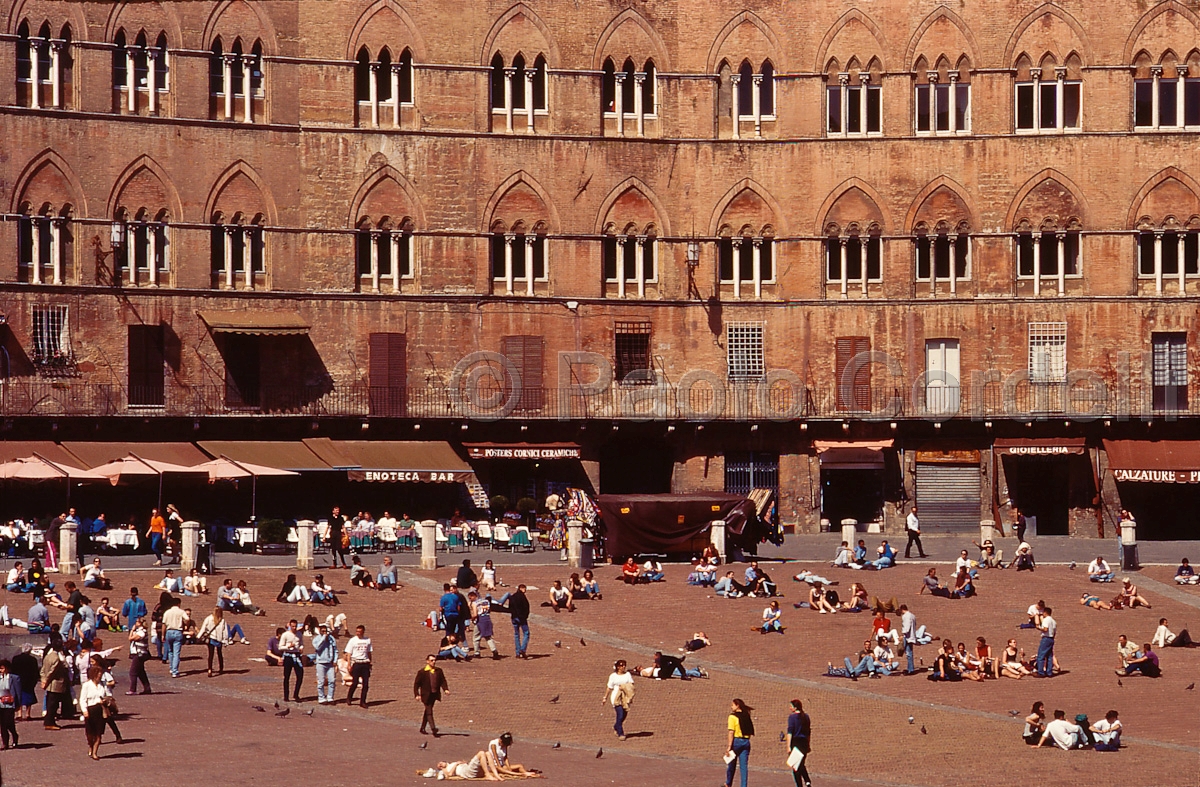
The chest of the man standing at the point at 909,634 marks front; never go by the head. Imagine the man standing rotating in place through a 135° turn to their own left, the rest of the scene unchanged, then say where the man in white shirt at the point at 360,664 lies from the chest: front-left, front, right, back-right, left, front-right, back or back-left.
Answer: right

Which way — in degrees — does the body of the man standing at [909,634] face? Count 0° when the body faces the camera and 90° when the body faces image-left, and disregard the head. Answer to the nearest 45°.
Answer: approximately 90°

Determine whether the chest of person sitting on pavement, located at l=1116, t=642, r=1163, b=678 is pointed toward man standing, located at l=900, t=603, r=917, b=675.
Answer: yes

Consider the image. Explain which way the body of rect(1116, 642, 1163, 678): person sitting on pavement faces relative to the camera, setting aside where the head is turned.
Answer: to the viewer's left

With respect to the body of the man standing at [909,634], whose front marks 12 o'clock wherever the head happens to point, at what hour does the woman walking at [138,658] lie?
The woman walking is roughly at 11 o'clock from the man standing.

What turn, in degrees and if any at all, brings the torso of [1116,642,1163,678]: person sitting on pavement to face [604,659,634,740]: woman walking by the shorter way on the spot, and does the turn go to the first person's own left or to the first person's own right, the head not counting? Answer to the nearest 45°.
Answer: approximately 45° to the first person's own left
